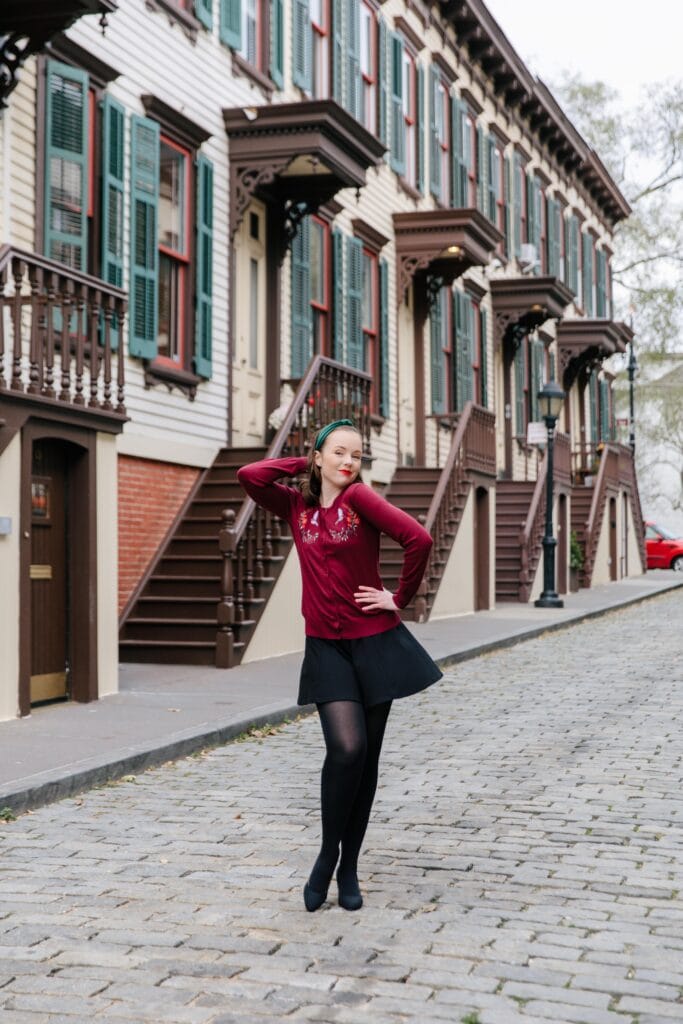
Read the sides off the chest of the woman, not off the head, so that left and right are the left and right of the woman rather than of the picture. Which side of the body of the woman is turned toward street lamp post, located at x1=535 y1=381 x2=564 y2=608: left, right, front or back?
back

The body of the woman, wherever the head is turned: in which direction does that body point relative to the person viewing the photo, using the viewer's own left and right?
facing the viewer

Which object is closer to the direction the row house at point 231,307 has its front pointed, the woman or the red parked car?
the woman

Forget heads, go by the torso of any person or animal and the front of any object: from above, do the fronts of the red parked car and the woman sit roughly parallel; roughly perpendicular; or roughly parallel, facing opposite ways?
roughly perpendicular

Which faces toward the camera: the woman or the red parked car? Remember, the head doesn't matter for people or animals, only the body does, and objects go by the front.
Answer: the woman

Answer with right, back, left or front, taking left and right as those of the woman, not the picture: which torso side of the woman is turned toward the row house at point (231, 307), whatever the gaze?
back

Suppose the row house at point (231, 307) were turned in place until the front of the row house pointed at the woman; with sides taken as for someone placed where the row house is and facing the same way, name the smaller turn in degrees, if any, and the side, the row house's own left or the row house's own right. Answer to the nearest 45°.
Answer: approximately 45° to the row house's own right
